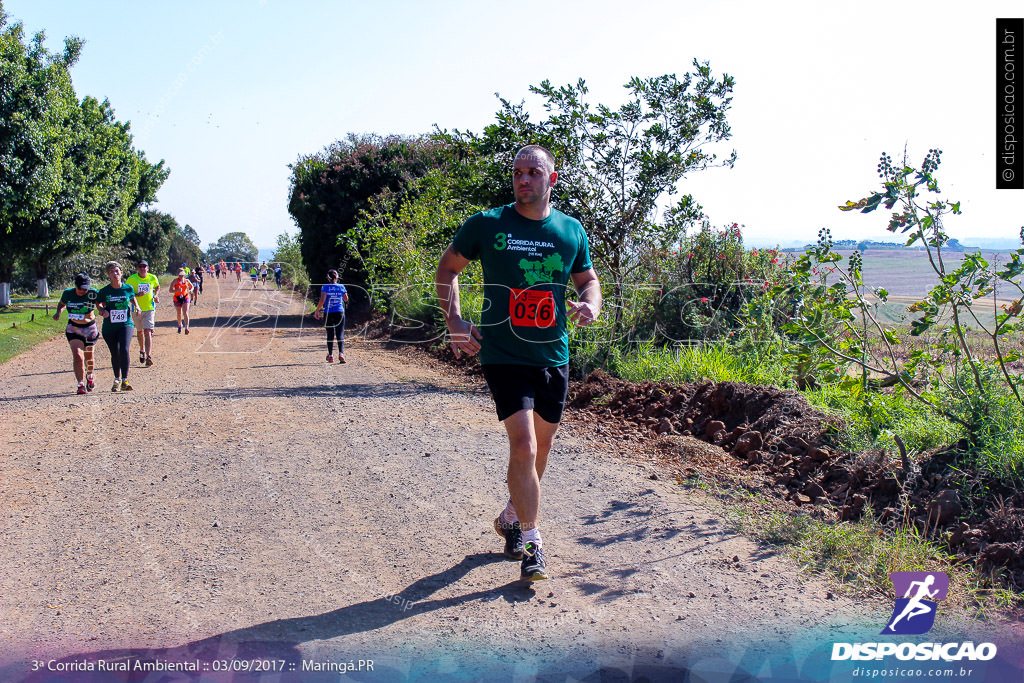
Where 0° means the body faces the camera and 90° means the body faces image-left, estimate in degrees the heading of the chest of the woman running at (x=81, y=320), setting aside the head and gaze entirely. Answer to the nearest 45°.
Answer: approximately 0°

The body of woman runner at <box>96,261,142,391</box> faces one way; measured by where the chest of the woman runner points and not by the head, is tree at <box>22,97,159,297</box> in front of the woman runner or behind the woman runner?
behind

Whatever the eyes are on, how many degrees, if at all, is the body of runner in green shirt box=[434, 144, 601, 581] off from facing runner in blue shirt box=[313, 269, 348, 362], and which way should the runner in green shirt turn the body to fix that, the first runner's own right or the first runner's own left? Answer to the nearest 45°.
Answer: approximately 180°

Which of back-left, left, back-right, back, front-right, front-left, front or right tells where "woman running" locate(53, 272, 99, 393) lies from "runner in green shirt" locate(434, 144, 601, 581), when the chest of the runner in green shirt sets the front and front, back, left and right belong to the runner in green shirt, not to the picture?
back-right

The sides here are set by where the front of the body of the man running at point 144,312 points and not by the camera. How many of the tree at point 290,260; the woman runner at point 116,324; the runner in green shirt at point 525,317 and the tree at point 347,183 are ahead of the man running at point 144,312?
2

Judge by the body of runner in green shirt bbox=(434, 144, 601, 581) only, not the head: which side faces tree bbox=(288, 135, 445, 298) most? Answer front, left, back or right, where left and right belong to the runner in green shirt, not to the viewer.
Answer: back
